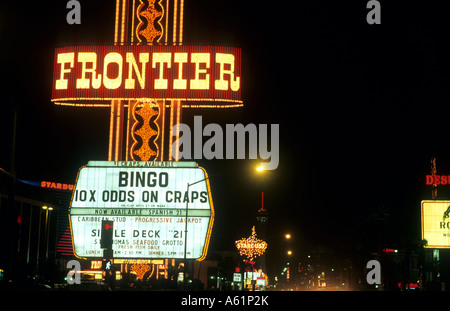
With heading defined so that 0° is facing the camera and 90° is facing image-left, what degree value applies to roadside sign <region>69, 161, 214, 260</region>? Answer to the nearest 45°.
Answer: approximately 0°
